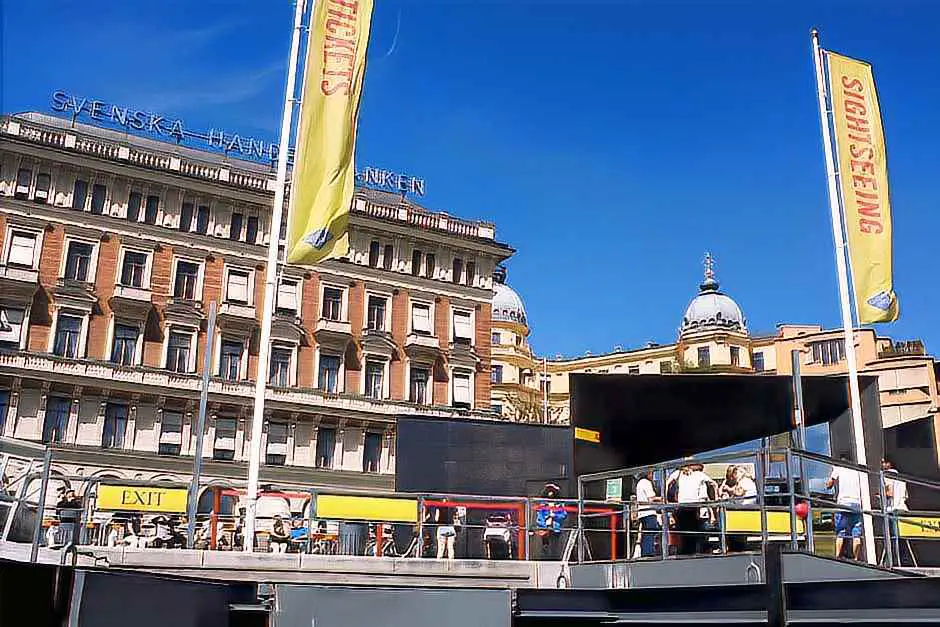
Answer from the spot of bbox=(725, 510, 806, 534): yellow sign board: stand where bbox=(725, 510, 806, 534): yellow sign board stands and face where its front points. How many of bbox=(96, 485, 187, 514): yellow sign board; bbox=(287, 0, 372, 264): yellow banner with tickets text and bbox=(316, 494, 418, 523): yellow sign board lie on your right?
3

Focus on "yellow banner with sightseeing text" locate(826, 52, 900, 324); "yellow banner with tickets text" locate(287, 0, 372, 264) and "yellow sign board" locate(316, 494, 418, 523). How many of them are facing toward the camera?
3

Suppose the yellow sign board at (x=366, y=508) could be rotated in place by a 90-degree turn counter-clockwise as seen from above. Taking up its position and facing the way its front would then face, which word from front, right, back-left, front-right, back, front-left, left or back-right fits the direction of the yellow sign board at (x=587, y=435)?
front-left

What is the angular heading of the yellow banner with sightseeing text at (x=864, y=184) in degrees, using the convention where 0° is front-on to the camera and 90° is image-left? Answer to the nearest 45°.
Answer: approximately 0°

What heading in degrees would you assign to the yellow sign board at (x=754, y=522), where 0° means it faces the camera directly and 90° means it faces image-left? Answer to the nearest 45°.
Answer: approximately 0°

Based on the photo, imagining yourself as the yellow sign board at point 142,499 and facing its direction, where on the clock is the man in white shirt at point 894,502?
The man in white shirt is roughly at 10 o'clock from the yellow sign board.

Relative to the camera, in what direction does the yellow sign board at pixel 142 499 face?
facing the viewer

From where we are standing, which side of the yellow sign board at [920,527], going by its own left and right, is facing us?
front

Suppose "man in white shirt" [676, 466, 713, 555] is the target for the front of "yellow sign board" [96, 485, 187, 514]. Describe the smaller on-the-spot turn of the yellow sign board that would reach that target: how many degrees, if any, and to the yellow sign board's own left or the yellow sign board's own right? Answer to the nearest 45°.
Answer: approximately 45° to the yellow sign board's own left

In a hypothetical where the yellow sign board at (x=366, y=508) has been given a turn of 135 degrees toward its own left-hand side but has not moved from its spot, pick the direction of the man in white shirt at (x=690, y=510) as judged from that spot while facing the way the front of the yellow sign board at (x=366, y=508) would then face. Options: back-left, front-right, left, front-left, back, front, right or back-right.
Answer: right
